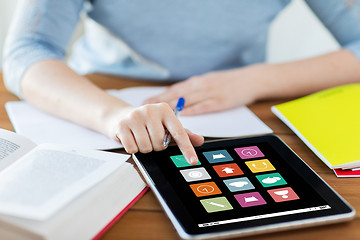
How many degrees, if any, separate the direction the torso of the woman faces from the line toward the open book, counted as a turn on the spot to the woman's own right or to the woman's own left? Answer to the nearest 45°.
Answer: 0° — they already face it

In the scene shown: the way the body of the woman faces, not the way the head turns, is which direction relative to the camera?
toward the camera
